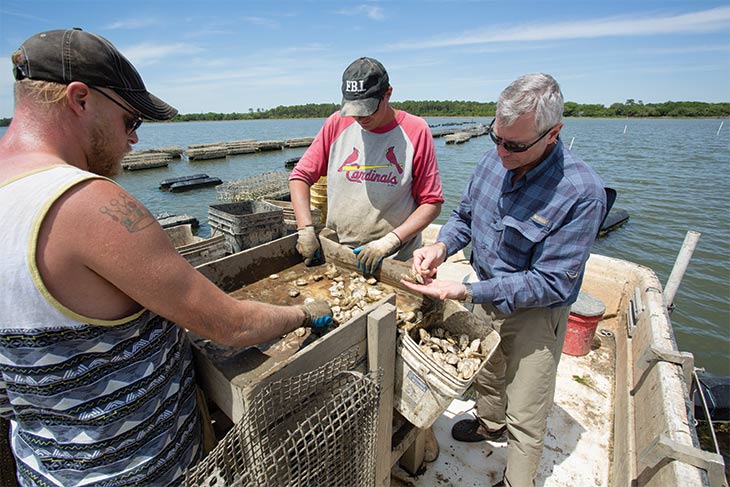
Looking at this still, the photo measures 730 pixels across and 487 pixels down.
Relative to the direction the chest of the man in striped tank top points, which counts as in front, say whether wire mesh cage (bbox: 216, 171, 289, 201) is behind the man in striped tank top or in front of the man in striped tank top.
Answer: in front

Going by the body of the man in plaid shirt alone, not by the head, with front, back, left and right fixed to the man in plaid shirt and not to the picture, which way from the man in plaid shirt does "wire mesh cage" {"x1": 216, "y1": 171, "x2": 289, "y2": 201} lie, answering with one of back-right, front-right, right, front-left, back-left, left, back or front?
right

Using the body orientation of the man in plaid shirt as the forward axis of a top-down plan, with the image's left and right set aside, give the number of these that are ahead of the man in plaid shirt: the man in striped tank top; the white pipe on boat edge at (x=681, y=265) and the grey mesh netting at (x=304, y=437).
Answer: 2

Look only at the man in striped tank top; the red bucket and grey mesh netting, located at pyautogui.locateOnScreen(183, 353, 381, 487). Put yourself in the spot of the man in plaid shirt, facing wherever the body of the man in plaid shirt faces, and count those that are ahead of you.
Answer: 2

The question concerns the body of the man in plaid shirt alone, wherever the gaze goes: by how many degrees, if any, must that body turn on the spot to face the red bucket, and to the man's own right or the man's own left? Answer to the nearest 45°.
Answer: approximately 135° to the man's own right

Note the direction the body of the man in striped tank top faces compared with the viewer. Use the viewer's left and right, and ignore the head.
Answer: facing away from the viewer and to the right of the viewer

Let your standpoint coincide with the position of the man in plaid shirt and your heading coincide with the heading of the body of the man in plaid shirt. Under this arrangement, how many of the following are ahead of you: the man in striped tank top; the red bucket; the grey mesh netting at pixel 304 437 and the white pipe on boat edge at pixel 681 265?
2

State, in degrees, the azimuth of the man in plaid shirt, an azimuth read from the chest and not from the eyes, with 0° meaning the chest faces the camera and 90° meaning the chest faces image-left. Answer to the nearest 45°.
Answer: approximately 45°

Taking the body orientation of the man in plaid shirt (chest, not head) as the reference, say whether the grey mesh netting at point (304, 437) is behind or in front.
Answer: in front

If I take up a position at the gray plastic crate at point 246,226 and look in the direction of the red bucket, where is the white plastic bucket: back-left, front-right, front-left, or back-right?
front-right

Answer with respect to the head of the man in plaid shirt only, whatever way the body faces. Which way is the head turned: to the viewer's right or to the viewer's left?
to the viewer's left

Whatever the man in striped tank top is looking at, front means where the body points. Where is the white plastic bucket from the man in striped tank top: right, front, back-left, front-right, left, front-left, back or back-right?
front-right
